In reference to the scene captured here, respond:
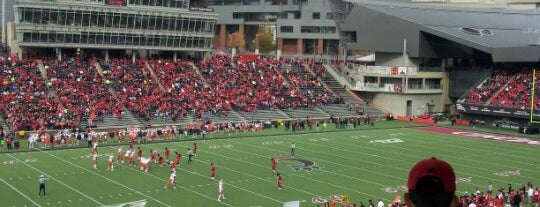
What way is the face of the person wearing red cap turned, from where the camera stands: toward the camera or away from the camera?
away from the camera

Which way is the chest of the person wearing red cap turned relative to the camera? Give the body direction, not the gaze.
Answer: away from the camera
